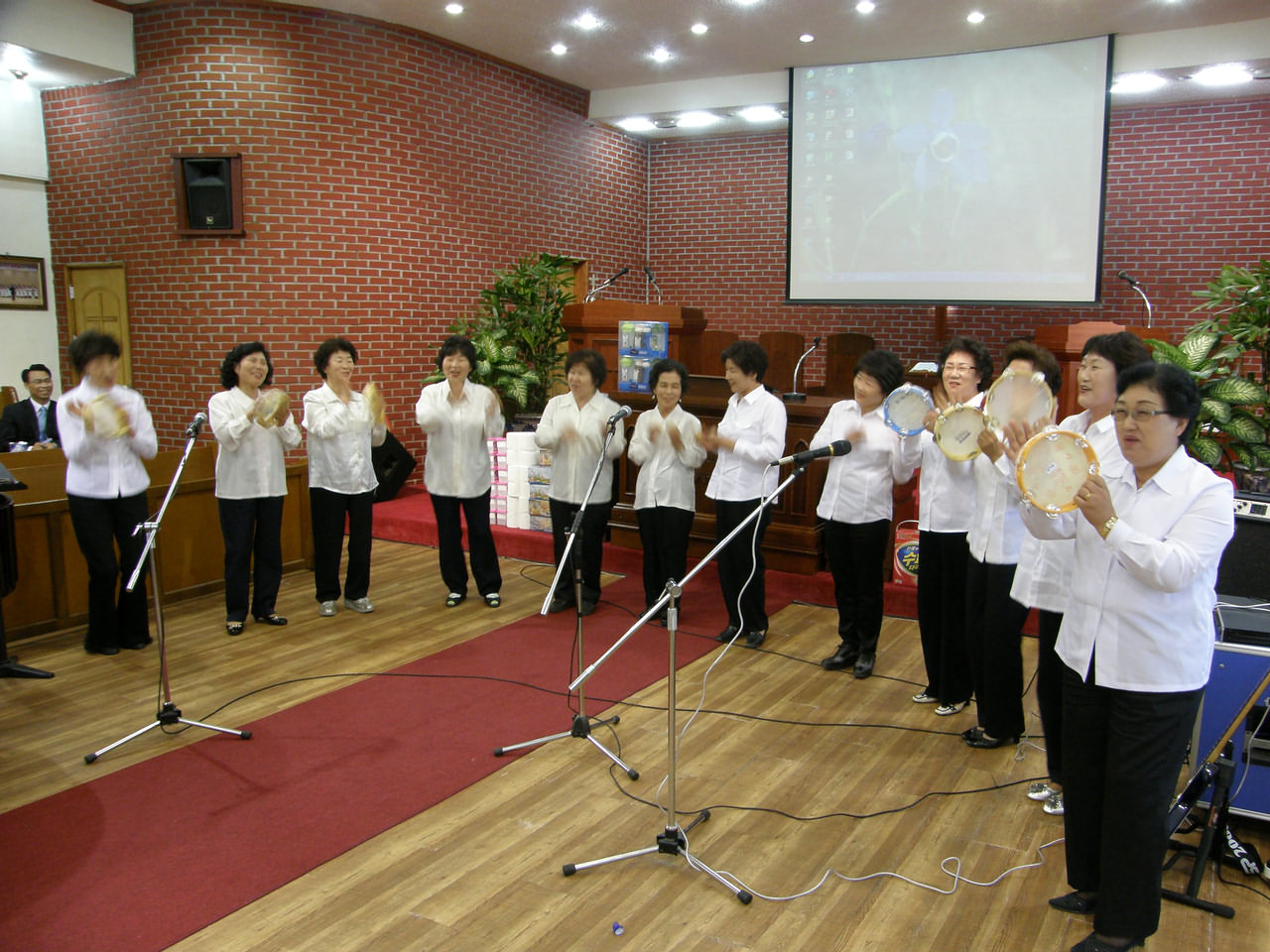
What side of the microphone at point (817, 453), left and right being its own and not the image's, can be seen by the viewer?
right

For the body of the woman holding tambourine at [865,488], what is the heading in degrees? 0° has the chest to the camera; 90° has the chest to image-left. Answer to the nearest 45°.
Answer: approximately 45°

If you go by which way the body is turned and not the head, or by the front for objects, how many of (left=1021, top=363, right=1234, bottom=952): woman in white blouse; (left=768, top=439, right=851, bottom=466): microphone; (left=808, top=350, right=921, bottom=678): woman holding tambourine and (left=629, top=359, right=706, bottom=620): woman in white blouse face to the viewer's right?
1

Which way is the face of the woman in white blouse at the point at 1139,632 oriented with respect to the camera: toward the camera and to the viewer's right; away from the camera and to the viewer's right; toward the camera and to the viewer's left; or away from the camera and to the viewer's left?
toward the camera and to the viewer's left

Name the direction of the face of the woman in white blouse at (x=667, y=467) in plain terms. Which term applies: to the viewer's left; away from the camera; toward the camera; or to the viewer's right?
toward the camera

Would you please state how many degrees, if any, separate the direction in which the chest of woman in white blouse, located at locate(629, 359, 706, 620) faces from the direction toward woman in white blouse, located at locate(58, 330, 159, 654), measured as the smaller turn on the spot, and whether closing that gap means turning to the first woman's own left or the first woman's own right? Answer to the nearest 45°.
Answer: approximately 90° to the first woman's own right

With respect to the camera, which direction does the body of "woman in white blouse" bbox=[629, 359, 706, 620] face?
toward the camera

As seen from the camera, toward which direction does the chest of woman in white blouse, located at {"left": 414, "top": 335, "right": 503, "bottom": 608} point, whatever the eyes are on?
toward the camera

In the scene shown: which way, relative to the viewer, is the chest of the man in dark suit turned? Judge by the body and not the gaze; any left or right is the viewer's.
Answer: facing the viewer and to the right of the viewer

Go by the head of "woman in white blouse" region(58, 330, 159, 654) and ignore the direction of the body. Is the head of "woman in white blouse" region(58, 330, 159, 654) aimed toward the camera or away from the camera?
toward the camera

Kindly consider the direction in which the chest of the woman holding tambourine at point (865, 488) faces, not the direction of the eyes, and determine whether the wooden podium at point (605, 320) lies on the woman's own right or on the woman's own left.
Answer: on the woman's own right

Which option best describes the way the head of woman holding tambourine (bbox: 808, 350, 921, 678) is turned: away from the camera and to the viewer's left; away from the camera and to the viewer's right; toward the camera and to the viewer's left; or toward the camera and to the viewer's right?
toward the camera and to the viewer's left

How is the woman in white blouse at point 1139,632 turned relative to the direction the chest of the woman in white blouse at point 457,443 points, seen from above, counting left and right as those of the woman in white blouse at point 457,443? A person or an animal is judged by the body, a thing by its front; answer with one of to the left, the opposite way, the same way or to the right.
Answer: to the right

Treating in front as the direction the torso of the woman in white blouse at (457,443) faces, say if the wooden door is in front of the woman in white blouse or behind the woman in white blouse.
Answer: behind

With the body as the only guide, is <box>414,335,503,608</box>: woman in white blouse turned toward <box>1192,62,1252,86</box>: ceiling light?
no

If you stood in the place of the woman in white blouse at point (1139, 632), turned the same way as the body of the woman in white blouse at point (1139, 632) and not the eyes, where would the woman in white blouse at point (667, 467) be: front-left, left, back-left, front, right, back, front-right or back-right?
right
